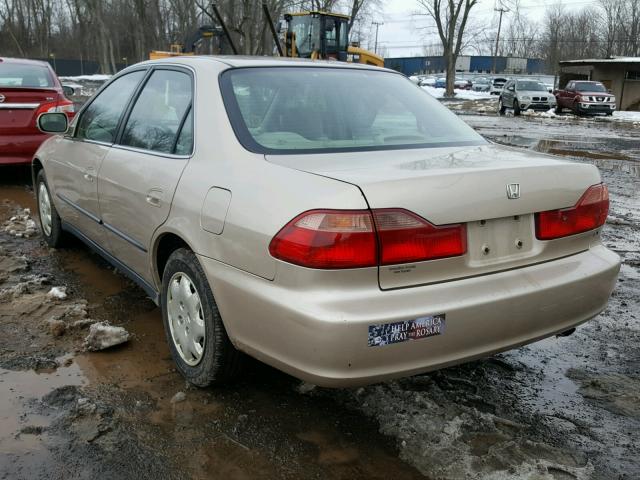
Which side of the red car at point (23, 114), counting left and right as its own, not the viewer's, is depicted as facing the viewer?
back

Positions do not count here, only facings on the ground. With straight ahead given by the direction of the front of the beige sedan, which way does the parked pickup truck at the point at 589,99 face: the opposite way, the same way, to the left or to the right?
the opposite way

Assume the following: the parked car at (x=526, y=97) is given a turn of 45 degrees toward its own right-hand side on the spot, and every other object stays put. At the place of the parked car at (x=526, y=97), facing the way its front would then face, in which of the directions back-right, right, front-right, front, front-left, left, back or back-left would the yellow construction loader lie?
front-right

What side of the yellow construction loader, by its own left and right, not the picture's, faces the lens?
left

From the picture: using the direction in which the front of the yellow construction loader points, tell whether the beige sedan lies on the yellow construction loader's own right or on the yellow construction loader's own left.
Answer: on the yellow construction loader's own left

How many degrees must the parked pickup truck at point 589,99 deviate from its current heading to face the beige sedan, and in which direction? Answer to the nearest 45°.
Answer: approximately 45° to its right

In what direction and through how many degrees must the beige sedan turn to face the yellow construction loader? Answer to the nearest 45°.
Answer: approximately 45° to its right

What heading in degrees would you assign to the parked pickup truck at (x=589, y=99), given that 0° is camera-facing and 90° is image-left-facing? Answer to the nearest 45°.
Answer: approximately 315°

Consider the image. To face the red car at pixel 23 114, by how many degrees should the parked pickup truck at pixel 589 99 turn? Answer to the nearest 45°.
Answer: approximately 45° to its right

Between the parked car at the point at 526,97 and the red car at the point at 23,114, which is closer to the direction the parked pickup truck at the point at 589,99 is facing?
the red car

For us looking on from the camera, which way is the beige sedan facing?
facing away from the viewer and to the left of the viewer

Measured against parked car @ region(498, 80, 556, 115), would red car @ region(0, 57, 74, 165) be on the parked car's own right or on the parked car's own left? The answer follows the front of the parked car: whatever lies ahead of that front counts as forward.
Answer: on the parked car's own right

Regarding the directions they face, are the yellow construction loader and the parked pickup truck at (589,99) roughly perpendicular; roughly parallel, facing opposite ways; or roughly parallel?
roughly perpendicular

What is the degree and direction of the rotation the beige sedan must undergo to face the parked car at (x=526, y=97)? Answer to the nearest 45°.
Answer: approximately 45° to its right
